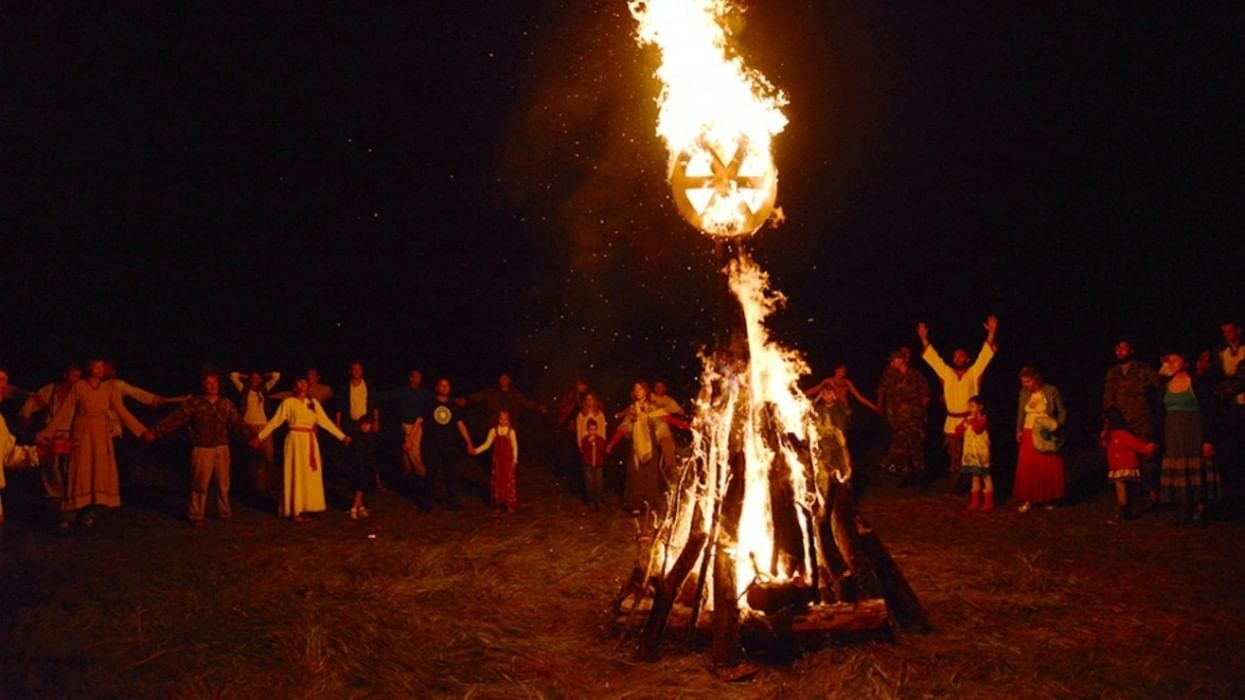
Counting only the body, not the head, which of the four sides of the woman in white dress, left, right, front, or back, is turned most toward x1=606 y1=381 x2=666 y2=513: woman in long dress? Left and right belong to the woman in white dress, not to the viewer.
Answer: left

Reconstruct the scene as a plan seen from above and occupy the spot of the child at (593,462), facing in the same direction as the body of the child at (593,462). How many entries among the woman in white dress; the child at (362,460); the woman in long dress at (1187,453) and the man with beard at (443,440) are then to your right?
3

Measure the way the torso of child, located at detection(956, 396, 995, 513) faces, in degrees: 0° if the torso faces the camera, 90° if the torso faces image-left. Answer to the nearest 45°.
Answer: approximately 45°

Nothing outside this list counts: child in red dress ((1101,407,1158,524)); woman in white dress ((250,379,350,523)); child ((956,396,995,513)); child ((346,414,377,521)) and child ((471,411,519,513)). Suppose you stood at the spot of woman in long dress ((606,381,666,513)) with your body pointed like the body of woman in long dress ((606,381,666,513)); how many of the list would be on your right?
3

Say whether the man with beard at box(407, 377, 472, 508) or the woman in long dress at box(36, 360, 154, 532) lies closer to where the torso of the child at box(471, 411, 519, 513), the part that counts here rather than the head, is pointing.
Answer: the woman in long dress

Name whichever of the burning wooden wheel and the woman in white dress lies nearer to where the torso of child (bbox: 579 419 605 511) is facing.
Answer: the burning wooden wheel

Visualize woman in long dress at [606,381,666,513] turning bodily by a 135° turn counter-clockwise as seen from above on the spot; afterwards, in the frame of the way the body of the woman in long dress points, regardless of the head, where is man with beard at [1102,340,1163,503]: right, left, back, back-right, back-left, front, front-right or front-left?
front-right
